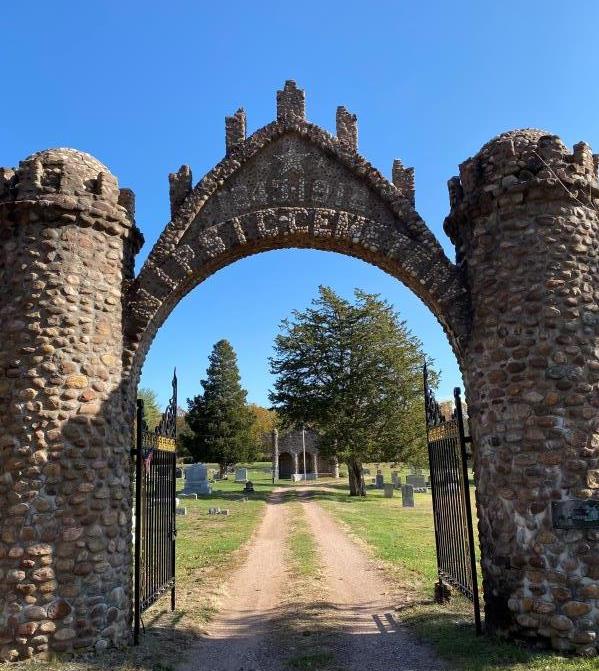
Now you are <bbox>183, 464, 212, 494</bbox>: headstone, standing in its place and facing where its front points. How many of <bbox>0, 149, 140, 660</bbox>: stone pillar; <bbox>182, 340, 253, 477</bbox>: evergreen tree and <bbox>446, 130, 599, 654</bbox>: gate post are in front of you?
2

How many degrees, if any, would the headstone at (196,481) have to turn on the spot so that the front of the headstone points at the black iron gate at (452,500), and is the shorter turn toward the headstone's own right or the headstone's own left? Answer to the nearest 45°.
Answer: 0° — it already faces it

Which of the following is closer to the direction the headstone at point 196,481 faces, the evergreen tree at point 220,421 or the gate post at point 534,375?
the gate post

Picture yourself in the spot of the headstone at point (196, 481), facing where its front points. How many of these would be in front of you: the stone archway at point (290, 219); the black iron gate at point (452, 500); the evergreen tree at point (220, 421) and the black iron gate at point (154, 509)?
3

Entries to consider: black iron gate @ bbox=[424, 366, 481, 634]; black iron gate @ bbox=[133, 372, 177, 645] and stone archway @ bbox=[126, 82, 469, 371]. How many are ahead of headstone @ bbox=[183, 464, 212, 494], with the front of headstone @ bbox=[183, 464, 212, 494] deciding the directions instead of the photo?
3

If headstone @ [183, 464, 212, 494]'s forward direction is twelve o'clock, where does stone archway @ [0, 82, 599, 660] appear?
The stone archway is roughly at 12 o'clock from the headstone.

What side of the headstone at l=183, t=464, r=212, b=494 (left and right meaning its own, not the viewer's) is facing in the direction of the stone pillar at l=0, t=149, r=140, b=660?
front

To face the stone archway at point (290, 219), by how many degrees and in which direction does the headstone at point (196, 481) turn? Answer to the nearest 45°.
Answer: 0° — it already faces it

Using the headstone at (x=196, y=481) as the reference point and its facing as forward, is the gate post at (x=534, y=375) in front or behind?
in front

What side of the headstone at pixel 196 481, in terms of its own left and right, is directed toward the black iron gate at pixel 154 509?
front

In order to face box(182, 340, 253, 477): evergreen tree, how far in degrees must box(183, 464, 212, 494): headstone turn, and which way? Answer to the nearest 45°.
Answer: approximately 180°

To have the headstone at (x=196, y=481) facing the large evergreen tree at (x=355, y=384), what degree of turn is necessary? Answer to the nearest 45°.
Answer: approximately 90° to its left

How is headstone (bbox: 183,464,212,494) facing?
toward the camera
